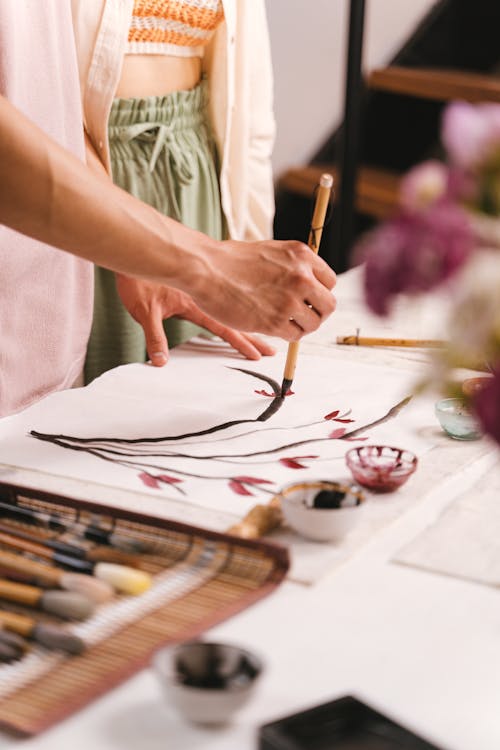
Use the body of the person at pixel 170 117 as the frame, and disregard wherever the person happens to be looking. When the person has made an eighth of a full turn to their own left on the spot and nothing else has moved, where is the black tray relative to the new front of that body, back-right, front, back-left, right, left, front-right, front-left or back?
front-right

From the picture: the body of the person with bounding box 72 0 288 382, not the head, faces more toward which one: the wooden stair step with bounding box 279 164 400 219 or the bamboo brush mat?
the bamboo brush mat

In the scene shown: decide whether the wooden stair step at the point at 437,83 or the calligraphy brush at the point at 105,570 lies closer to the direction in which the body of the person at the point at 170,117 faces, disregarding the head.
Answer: the calligraphy brush

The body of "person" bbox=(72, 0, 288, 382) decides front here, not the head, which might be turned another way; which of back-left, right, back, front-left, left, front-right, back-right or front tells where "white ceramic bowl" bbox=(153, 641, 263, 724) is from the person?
front

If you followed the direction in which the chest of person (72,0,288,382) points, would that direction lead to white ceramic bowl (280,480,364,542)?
yes

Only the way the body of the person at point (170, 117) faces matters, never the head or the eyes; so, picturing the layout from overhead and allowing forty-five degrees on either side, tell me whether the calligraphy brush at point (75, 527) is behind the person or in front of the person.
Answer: in front

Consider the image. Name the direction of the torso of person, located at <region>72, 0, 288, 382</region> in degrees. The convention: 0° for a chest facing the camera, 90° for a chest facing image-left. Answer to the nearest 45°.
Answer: approximately 0°

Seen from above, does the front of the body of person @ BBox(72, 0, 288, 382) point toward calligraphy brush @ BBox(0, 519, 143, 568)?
yes

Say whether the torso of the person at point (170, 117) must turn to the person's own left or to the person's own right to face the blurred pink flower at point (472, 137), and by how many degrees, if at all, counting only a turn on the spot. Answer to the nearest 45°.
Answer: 0° — they already face it

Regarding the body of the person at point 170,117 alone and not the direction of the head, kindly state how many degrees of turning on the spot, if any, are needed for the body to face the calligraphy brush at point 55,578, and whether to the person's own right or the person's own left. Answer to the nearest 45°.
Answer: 0° — they already face it

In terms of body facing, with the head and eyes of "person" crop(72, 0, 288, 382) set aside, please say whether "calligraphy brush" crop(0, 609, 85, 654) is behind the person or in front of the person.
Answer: in front

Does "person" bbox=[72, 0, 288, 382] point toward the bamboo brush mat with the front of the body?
yes

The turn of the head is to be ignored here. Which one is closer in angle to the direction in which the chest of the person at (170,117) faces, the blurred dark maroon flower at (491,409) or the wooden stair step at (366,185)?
the blurred dark maroon flower

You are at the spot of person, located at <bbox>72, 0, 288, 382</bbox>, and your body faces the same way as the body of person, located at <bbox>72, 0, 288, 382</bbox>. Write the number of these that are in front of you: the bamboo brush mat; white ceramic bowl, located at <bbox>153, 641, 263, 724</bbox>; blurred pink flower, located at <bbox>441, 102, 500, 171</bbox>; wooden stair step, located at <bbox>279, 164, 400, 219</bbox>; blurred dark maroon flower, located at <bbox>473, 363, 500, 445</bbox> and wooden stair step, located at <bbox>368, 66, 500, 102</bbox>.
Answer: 4
